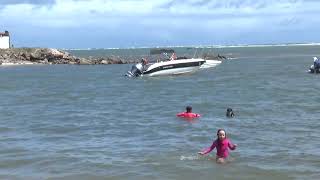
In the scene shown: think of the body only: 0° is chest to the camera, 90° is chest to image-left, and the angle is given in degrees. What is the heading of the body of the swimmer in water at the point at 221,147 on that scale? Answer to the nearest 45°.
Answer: approximately 0°
